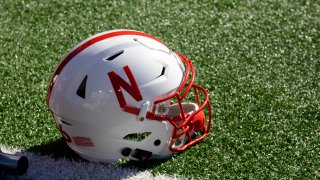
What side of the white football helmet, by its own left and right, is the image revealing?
right
